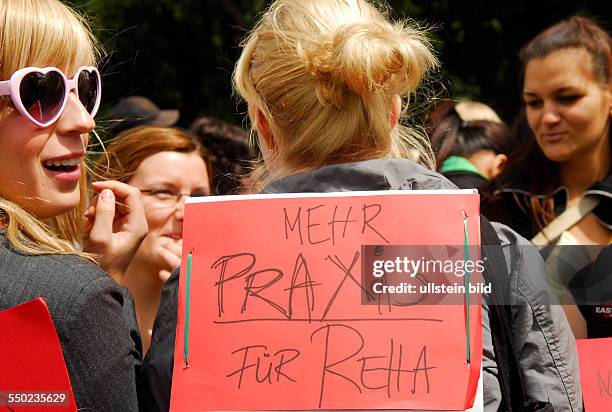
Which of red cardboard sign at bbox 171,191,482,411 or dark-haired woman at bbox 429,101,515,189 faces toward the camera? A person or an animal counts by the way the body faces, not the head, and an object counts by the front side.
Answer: the red cardboard sign

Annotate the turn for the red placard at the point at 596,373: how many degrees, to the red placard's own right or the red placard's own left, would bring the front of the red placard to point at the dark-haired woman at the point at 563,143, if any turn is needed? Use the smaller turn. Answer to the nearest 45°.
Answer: approximately 180°

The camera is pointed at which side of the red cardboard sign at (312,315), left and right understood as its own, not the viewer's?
front

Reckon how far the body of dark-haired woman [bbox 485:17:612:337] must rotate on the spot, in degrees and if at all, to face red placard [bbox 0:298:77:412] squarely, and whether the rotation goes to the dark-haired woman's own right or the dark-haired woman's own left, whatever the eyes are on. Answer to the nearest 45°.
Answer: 0° — they already face it

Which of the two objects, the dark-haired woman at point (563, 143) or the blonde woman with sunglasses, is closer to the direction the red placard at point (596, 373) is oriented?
the blonde woman with sunglasses

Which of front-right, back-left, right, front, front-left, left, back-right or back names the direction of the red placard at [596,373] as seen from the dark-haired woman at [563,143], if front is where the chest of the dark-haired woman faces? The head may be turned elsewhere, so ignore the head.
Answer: front-left

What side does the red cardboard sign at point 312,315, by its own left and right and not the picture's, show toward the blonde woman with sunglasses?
right

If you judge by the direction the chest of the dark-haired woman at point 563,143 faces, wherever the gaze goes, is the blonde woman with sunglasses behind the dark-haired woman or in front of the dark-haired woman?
in front

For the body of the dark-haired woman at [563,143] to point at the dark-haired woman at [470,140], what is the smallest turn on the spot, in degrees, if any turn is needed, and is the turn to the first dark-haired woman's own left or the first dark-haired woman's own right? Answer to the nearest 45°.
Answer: approximately 90° to the first dark-haired woman's own right

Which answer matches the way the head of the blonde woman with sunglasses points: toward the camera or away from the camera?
toward the camera

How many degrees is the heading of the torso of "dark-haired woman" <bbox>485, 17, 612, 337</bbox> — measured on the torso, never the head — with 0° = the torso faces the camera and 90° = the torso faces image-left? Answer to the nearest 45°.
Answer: approximately 45°

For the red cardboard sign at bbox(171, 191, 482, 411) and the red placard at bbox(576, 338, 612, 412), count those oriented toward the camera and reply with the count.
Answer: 2
